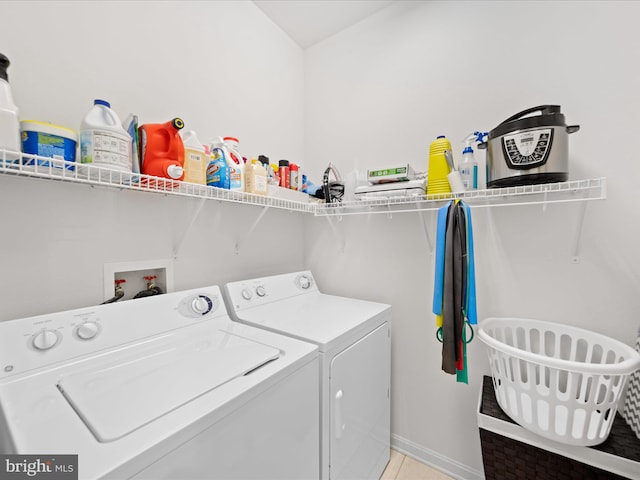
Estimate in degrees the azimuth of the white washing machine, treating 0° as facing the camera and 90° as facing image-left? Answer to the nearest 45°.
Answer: approximately 315°

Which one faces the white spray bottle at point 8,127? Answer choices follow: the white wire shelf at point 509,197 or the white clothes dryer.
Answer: the white wire shelf

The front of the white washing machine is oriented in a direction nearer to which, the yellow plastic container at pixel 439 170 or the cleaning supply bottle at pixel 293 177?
the yellow plastic container

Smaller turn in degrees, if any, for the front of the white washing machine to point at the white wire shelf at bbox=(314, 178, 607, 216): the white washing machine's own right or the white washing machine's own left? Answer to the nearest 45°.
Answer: approximately 45° to the white washing machine's own left

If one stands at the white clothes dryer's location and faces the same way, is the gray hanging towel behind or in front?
in front

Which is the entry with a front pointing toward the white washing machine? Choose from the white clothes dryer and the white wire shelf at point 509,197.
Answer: the white wire shelf

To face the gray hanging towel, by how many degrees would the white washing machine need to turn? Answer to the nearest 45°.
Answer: approximately 45° to its left
